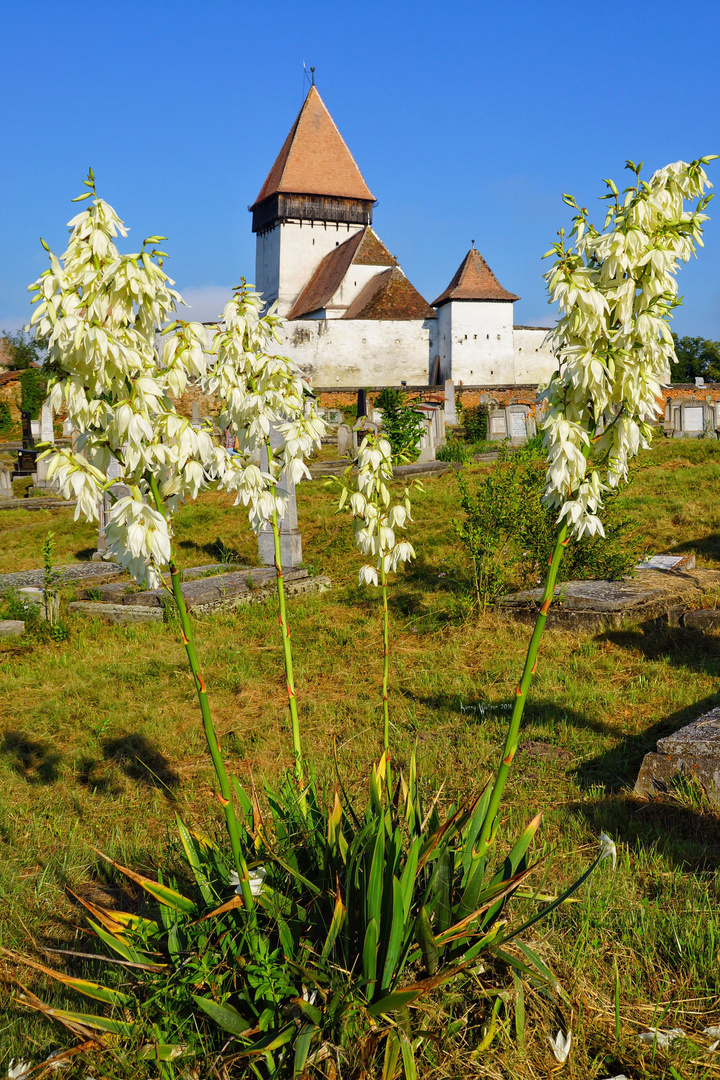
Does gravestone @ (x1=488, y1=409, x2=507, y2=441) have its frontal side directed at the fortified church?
no

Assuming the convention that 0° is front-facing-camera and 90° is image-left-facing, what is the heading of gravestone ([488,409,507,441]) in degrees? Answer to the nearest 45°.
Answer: approximately 0°

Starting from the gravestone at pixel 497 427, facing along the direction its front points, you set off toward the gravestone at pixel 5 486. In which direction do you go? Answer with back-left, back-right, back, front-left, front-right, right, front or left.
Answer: front-right

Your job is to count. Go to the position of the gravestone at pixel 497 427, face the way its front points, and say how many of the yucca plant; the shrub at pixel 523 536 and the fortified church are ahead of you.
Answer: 2

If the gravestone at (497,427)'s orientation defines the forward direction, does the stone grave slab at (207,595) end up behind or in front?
in front

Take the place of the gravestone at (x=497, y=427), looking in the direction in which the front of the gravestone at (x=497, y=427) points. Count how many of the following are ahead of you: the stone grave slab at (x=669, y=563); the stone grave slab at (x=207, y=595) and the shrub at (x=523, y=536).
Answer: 3

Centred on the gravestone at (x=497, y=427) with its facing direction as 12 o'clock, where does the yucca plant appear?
The yucca plant is roughly at 12 o'clock from the gravestone.

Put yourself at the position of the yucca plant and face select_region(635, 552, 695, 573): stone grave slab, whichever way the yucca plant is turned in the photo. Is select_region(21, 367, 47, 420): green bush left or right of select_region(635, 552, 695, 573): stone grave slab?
left

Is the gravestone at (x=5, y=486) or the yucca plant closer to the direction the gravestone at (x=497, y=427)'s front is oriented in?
the yucca plant

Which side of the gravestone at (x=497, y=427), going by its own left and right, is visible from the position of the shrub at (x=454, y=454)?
front

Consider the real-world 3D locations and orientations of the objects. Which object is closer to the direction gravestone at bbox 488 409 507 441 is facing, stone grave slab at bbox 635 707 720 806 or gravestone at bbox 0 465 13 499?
the stone grave slab

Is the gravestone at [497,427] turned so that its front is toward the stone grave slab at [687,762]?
yes

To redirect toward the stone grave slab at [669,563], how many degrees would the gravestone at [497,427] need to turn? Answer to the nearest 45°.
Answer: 0° — it already faces it
